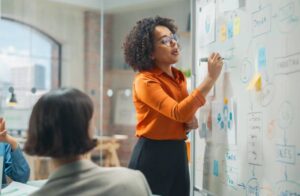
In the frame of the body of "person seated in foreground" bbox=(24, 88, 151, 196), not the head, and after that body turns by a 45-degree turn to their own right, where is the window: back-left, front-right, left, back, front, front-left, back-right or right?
left

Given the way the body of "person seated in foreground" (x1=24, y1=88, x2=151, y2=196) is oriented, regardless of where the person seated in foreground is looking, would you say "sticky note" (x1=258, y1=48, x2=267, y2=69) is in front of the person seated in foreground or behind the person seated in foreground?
in front

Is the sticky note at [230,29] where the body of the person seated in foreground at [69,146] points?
yes

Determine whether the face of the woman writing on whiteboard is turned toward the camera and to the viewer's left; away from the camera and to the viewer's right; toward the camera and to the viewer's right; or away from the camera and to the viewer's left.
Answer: toward the camera and to the viewer's right

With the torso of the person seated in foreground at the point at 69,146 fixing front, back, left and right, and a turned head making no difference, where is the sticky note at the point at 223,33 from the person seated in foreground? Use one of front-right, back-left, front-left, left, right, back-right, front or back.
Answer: front

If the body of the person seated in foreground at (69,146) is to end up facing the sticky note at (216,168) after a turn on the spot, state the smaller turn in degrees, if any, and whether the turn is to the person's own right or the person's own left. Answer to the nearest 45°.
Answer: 0° — they already face it

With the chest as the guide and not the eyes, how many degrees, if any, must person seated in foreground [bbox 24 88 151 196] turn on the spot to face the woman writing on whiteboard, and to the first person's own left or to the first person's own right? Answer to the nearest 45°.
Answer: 0° — they already face them

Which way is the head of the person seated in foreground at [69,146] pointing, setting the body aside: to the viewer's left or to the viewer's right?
to the viewer's right

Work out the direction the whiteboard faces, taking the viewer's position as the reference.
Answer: facing the viewer and to the left of the viewer

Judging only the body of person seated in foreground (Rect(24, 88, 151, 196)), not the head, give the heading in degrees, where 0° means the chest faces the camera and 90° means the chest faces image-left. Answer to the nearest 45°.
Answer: approximately 225°

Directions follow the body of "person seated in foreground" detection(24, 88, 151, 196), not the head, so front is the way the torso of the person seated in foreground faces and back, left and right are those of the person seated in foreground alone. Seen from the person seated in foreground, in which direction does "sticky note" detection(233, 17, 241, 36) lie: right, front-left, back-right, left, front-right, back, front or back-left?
front

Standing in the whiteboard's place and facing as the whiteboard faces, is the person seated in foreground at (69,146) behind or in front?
in front

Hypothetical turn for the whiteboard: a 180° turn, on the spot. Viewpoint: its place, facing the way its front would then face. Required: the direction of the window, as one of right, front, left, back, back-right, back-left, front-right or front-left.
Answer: left
